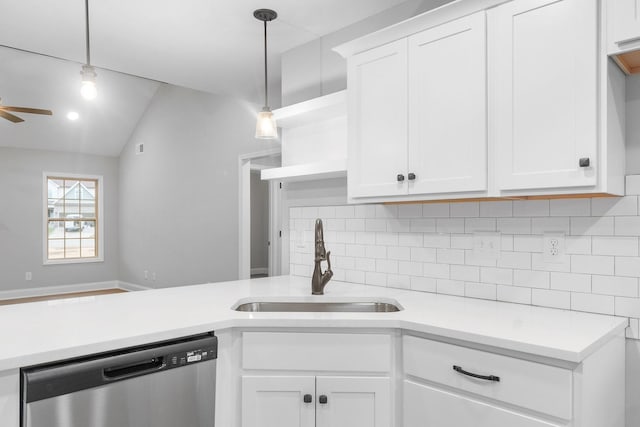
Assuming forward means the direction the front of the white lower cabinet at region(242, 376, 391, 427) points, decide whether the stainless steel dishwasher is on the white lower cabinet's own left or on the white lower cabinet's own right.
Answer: on the white lower cabinet's own right

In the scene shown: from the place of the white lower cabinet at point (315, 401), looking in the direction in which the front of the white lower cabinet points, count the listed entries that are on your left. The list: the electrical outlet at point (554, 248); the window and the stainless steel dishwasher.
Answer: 1

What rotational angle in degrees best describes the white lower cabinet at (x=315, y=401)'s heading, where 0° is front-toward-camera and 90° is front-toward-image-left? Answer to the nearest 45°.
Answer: approximately 0°

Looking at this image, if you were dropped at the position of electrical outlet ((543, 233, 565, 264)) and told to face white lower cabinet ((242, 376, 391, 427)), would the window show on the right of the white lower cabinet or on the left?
right

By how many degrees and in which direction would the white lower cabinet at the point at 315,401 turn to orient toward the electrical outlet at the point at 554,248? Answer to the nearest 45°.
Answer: approximately 90° to its left

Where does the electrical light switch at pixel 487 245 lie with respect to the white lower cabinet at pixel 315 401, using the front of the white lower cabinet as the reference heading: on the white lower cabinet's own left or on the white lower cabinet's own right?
on the white lower cabinet's own left

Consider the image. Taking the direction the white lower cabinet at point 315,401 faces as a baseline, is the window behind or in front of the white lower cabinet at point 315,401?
behind
